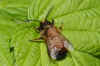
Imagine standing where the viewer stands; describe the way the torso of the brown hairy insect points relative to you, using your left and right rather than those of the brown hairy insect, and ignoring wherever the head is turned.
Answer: facing away from the viewer and to the left of the viewer
